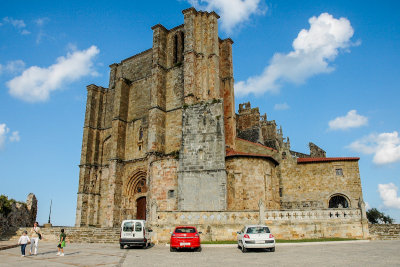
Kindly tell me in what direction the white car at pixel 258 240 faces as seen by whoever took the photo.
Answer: facing away from the viewer

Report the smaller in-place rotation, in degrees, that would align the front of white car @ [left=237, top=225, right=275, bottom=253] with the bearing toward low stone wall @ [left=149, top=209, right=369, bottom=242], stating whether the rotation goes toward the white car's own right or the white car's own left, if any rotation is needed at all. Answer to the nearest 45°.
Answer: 0° — it already faces it

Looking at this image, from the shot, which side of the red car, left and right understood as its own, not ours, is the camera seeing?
back

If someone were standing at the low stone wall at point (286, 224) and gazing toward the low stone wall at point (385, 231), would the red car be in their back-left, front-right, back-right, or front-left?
back-right

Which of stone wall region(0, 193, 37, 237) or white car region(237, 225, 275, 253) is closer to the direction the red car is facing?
the stone wall

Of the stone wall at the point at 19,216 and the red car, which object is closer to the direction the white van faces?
the stone wall

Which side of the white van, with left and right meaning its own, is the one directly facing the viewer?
back

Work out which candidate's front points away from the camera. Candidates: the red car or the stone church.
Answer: the red car

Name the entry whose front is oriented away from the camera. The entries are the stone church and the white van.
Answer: the white van

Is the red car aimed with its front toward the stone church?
yes

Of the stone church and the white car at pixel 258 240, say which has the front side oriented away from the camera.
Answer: the white car

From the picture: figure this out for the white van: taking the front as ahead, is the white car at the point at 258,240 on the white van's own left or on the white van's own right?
on the white van's own right

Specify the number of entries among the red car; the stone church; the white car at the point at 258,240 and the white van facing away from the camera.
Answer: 3

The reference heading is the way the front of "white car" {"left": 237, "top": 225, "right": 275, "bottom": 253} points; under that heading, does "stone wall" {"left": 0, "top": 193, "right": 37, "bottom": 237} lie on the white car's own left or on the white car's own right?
on the white car's own left

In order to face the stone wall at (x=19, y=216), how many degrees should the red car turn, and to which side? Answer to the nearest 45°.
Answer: approximately 45° to its left
